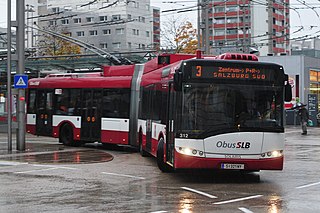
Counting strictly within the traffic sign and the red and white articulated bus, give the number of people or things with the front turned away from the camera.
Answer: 0

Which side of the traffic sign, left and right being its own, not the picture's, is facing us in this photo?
front

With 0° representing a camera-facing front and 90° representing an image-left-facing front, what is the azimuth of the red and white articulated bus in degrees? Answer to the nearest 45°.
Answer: approximately 315°

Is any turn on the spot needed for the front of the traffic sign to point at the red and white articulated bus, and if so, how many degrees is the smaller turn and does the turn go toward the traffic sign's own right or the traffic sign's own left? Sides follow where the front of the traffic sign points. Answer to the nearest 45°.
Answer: approximately 45° to the traffic sign's own left

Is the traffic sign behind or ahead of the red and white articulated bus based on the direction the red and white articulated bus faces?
behind
